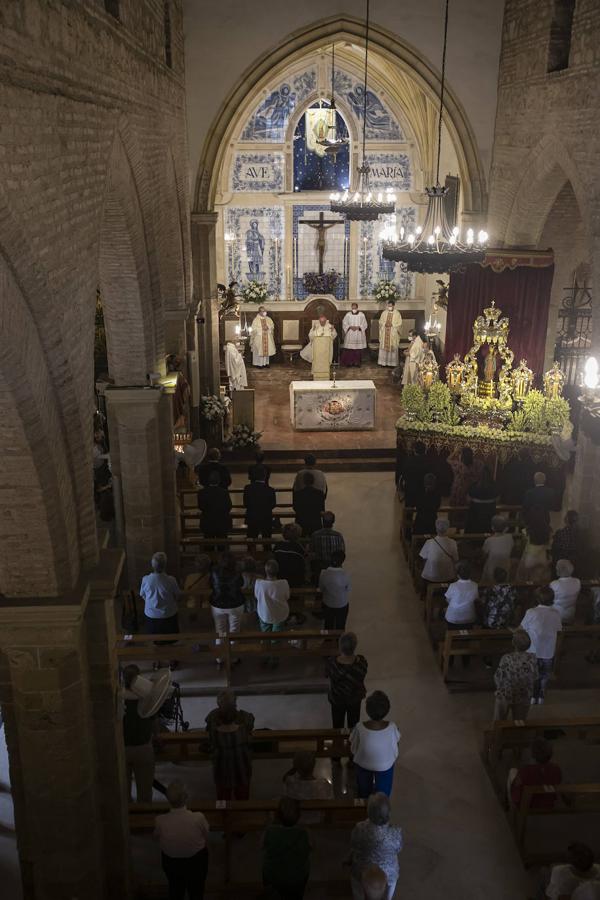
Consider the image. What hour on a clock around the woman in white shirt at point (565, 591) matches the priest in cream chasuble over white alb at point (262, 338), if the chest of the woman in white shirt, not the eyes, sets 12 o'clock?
The priest in cream chasuble over white alb is roughly at 11 o'clock from the woman in white shirt.

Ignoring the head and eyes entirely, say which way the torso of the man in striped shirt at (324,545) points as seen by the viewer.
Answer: away from the camera

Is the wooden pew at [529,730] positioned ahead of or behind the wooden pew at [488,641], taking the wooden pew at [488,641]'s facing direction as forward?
behind

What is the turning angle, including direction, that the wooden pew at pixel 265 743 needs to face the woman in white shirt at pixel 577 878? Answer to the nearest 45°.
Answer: approximately 135° to its right

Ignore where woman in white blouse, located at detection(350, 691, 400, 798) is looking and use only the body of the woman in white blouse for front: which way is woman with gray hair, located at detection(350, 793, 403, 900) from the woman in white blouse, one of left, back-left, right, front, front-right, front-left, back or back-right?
back

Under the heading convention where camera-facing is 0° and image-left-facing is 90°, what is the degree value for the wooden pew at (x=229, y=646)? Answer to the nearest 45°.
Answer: approximately 180°

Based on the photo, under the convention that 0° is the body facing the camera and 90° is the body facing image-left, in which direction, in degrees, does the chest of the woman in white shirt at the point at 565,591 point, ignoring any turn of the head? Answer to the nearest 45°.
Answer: approximately 180°

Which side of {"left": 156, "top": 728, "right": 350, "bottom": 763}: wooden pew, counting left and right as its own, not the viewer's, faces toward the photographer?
back

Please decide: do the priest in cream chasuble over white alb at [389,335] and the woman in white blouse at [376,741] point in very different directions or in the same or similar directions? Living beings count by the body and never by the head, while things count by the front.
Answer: very different directions

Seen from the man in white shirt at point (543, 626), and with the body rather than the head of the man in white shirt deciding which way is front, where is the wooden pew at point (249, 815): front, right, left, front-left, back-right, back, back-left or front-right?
back-left

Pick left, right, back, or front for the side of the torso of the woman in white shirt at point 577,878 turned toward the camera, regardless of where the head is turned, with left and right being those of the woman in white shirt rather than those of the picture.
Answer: back

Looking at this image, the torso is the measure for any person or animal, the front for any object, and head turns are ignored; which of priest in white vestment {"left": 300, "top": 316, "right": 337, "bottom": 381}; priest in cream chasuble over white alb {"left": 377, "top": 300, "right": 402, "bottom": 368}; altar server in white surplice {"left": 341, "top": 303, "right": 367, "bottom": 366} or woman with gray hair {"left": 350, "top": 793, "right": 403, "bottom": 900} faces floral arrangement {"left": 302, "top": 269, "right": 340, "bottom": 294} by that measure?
the woman with gray hair

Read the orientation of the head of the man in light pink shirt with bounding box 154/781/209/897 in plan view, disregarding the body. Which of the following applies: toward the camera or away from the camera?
away from the camera

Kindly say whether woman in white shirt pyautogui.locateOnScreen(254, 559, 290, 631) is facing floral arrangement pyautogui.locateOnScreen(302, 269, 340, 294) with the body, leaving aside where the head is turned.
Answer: yes
